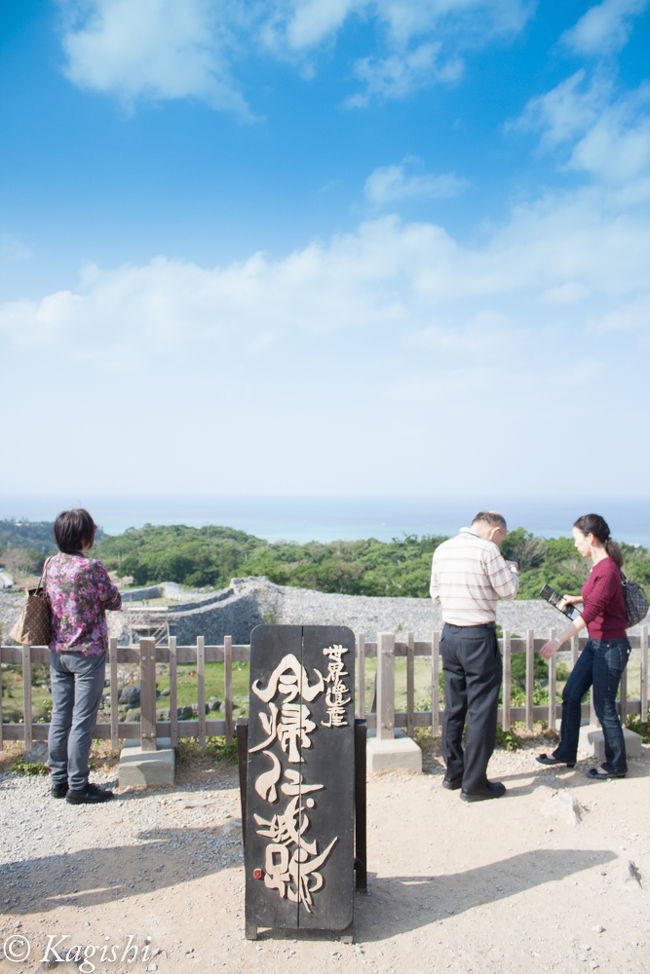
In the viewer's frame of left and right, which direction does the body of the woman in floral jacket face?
facing away from the viewer and to the right of the viewer

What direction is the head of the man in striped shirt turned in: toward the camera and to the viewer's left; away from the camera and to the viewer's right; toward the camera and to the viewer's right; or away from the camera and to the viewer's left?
away from the camera and to the viewer's right

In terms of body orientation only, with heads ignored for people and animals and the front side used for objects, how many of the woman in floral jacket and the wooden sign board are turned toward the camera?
1

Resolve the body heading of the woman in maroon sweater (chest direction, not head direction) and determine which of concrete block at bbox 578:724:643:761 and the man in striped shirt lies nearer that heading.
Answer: the man in striped shirt

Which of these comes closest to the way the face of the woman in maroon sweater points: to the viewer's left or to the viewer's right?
to the viewer's left

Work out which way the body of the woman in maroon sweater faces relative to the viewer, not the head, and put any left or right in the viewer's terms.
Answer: facing to the left of the viewer

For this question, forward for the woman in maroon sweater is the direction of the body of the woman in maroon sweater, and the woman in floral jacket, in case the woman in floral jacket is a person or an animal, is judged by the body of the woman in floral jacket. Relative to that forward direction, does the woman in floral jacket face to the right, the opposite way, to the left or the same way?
to the right

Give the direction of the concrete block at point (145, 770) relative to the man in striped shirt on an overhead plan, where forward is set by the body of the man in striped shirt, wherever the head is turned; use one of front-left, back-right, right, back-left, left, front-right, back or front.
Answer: back-left

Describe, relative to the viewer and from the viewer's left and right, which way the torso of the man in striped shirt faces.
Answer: facing away from the viewer and to the right of the viewer

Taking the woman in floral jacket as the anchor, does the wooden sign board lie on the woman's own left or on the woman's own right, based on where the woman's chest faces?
on the woman's own right

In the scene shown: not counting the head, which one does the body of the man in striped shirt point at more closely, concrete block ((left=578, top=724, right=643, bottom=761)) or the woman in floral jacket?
the concrete block
